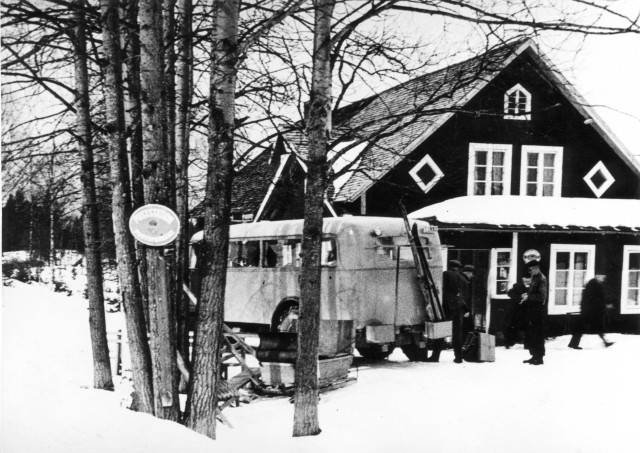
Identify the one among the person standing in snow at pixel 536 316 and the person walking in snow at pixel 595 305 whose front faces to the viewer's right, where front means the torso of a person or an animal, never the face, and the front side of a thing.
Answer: the person walking in snow at pixel 595 305

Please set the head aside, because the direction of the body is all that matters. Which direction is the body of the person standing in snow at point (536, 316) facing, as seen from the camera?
to the viewer's left

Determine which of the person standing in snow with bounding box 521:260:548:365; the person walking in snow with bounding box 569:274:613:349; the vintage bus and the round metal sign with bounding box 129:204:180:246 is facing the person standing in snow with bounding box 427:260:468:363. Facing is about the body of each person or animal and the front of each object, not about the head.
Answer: the person standing in snow with bounding box 521:260:548:365

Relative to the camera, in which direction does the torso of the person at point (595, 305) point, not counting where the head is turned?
to the viewer's right

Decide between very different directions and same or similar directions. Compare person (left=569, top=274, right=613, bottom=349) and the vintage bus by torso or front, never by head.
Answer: very different directions

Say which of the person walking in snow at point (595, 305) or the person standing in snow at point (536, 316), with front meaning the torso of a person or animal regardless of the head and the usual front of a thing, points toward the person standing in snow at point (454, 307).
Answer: the person standing in snow at point (536, 316)

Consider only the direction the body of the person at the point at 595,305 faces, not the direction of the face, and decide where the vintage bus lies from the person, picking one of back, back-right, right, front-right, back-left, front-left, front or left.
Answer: back-right

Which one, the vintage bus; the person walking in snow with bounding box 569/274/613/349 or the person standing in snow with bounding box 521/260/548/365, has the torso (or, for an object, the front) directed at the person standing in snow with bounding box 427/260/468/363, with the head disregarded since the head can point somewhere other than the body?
the person standing in snow with bounding box 521/260/548/365

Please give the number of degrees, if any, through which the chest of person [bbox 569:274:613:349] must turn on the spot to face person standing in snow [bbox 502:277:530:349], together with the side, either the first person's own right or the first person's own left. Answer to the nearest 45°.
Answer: approximately 135° to the first person's own left

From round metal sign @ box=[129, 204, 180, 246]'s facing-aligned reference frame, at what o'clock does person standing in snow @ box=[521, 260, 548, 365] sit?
The person standing in snow is roughly at 8 o'clock from the round metal sign.

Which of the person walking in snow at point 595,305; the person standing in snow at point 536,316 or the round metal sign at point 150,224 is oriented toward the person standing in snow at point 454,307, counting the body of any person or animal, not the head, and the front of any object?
the person standing in snow at point 536,316

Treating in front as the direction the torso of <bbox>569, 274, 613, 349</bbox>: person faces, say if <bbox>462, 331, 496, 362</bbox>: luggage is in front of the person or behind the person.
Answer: behind

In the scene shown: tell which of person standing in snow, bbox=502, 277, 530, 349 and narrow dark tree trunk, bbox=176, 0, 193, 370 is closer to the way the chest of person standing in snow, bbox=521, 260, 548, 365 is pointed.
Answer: the narrow dark tree trunk
